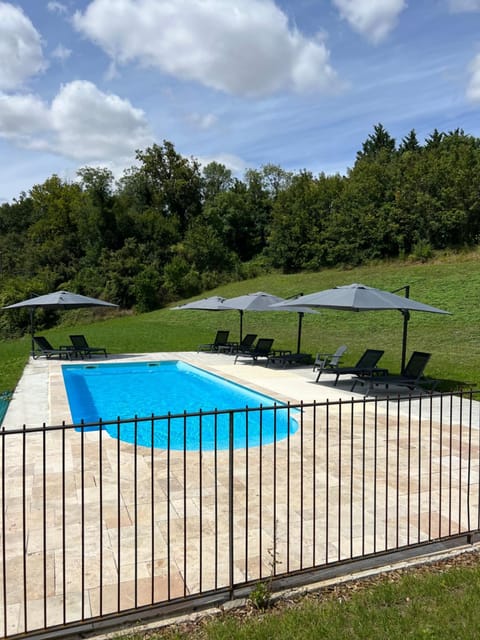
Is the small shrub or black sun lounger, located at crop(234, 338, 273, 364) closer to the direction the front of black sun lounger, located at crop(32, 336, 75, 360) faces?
the black sun lounger

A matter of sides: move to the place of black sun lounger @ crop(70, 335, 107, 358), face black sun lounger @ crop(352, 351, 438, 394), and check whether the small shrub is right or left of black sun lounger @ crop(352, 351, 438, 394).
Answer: right

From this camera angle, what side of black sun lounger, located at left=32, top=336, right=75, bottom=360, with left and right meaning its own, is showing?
right

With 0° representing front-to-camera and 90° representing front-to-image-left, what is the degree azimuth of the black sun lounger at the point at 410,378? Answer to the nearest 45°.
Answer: approximately 45°

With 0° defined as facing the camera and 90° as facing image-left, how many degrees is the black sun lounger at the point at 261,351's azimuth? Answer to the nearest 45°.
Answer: approximately 45°

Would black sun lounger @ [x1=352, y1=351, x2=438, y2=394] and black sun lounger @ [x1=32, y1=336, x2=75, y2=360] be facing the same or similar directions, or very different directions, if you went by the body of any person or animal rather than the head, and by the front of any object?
very different directions

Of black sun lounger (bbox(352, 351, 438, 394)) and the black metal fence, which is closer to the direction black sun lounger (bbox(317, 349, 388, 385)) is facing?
the black metal fence

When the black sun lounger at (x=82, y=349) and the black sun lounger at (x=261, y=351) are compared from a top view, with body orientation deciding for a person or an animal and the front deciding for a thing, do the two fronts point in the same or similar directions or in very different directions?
very different directions
